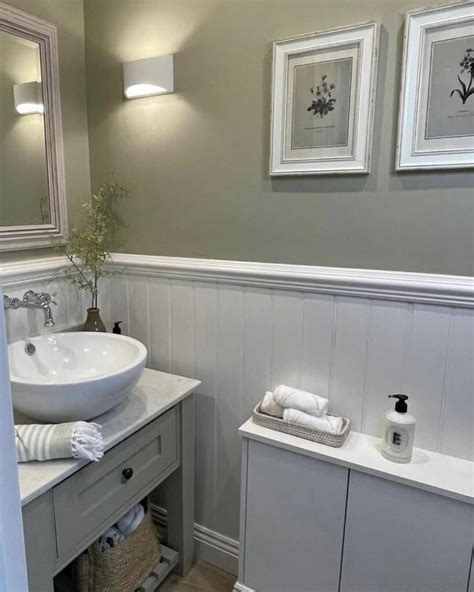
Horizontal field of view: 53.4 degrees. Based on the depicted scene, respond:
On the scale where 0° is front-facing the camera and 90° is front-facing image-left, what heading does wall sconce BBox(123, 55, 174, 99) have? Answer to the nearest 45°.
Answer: approximately 45°

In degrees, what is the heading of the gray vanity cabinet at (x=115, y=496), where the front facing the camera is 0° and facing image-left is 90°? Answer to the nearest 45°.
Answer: approximately 315°

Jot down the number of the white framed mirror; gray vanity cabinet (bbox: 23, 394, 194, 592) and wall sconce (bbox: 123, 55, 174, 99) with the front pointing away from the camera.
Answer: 0

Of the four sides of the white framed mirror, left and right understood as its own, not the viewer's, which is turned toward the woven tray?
front

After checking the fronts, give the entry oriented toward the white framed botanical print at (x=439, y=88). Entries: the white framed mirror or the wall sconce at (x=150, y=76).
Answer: the white framed mirror

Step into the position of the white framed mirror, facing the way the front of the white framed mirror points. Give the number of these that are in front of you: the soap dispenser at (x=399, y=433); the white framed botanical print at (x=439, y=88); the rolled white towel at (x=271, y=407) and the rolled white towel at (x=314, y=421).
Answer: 4

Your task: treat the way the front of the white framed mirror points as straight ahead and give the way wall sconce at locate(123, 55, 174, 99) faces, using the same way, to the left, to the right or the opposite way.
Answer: to the right

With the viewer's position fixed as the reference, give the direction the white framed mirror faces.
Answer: facing the viewer and to the right of the viewer
